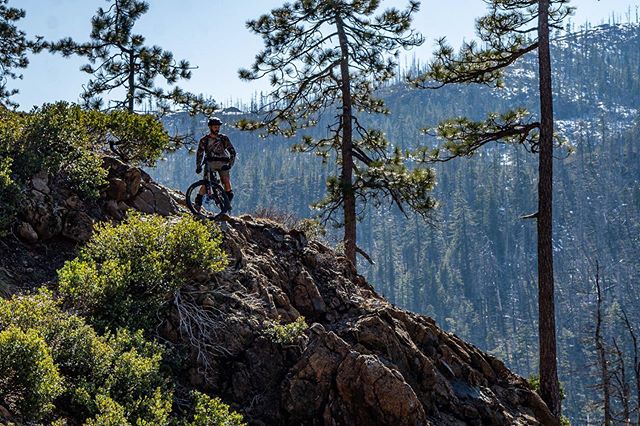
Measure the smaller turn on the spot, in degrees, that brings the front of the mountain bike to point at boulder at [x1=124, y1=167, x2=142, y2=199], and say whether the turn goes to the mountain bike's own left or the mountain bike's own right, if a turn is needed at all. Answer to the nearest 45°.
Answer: approximately 45° to the mountain bike's own right

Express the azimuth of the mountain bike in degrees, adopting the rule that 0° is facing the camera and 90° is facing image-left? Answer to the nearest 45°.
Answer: approximately 45°

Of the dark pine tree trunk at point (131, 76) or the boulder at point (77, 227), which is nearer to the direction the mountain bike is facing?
the boulder

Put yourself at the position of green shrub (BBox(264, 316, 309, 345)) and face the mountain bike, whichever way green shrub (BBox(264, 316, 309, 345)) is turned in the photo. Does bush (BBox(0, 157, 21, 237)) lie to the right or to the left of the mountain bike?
left

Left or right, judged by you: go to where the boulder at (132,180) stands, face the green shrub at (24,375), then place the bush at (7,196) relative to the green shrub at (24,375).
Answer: right

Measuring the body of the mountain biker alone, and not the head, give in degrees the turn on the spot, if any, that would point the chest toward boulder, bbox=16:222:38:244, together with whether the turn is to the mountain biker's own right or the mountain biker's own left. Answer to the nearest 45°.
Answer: approximately 45° to the mountain biker's own right

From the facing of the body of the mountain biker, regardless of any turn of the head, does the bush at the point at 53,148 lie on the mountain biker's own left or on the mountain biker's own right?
on the mountain biker's own right

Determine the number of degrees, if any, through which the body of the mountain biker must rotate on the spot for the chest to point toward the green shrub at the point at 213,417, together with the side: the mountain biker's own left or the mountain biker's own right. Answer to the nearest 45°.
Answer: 0° — they already face it

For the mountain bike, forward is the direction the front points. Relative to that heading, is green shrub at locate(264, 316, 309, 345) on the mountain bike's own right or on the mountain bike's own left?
on the mountain bike's own left

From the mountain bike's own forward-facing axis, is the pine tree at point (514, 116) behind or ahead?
behind

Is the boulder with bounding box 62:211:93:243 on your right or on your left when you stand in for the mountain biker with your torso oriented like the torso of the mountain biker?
on your right

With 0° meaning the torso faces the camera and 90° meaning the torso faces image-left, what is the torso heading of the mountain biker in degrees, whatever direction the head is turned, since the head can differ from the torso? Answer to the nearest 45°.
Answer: approximately 0°
